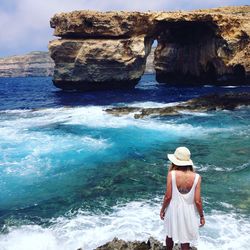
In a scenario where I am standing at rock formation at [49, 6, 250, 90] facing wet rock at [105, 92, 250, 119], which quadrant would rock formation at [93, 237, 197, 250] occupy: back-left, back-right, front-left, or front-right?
front-right

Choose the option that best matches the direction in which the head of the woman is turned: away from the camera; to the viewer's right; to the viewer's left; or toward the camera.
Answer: away from the camera

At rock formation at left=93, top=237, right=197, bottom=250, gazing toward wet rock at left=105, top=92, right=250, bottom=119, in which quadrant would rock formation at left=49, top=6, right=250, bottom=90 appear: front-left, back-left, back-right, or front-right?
front-left

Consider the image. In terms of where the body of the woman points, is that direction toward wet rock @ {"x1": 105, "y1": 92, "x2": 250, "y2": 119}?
yes

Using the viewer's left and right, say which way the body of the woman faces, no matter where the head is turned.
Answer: facing away from the viewer

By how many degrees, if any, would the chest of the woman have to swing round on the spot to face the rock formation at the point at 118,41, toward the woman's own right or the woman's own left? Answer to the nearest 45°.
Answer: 0° — they already face it
